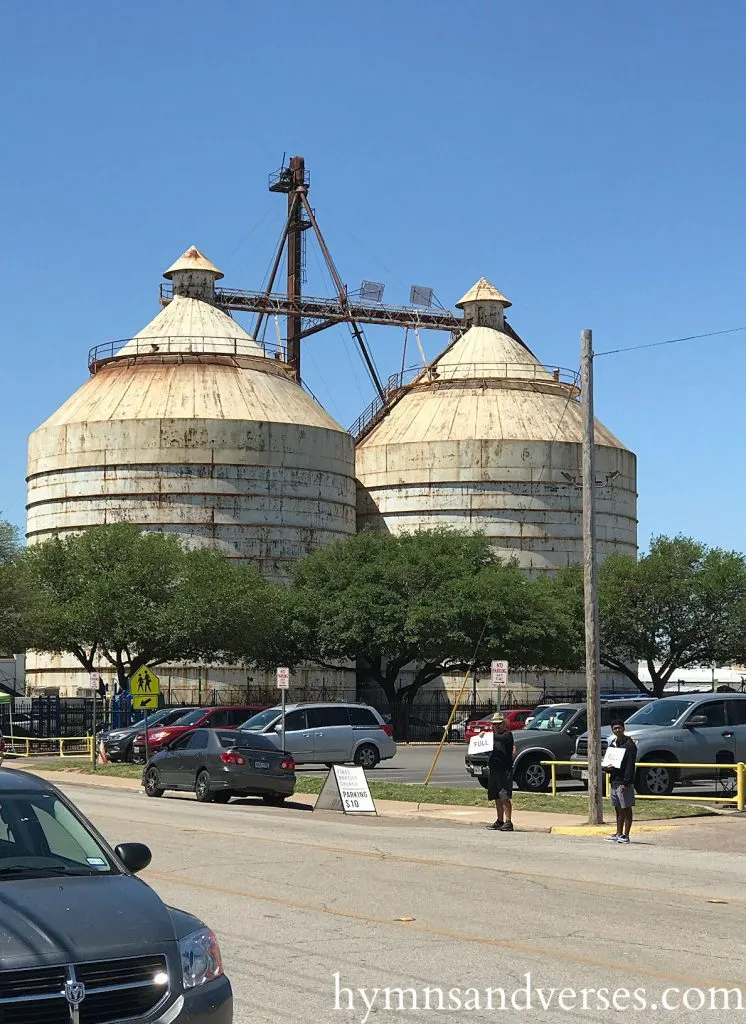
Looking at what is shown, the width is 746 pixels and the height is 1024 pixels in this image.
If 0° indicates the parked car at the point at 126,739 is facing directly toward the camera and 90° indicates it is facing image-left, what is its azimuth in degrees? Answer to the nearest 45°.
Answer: approximately 45°

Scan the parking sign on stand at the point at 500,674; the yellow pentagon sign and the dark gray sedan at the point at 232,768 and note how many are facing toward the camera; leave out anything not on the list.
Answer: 2

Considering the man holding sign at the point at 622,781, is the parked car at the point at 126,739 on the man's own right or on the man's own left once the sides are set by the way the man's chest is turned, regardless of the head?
on the man's own right

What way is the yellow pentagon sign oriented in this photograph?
toward the camera

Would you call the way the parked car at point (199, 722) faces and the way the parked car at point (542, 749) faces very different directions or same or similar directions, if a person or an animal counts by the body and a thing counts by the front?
same or similar directions

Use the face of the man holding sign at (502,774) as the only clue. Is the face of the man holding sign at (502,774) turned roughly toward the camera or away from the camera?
toward the camera

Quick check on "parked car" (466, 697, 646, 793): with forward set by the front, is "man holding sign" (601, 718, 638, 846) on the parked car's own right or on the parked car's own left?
on the parked car's own left

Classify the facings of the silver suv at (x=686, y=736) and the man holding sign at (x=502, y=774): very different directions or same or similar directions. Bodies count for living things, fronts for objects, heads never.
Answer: same or similar directions

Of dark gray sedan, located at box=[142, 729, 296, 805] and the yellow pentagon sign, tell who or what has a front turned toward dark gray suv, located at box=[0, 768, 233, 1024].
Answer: the yellow pentagon sign

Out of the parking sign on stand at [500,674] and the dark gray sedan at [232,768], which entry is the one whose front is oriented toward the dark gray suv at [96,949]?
the parking sign on stand
